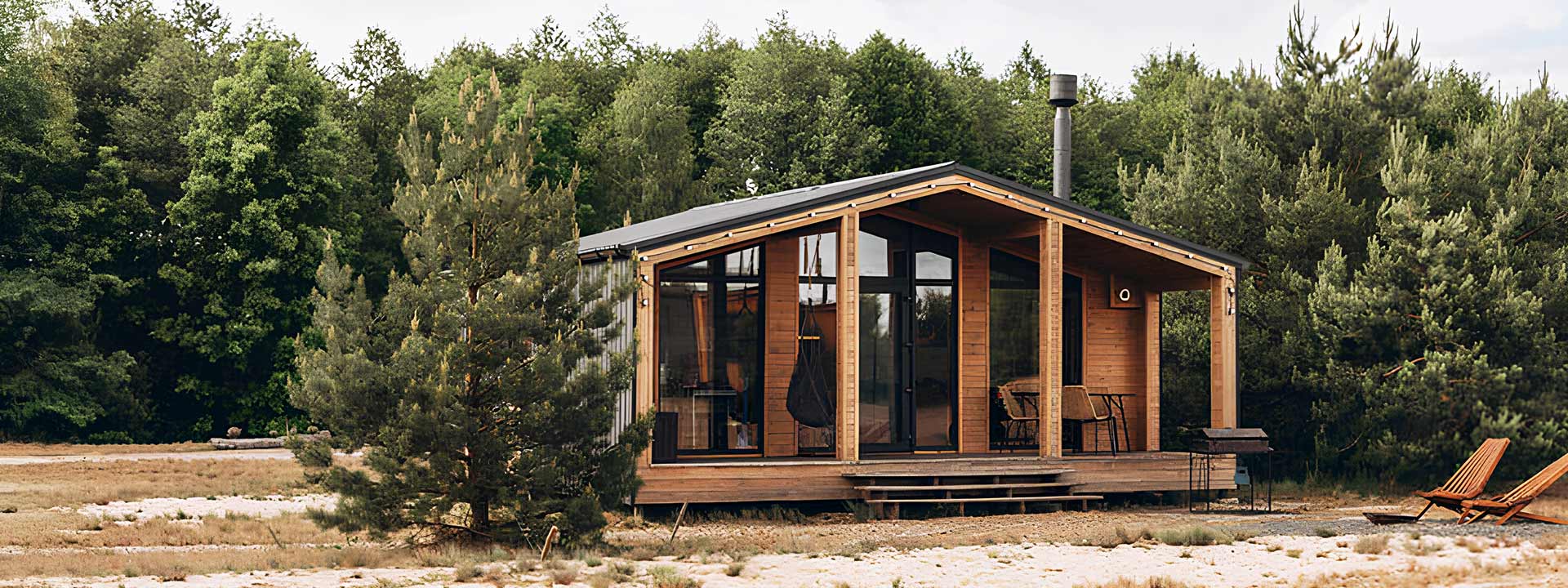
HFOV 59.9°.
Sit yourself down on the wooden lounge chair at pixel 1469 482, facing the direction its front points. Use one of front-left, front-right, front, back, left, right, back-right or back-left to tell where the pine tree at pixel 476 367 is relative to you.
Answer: front

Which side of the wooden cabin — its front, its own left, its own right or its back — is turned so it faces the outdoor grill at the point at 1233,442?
left

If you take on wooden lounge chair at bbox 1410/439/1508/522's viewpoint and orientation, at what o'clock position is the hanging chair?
The hanging chair is roughly at 1 o'clock from the wooden lounge chair.

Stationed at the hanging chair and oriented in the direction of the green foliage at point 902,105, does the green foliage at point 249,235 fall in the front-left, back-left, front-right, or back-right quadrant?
front-left

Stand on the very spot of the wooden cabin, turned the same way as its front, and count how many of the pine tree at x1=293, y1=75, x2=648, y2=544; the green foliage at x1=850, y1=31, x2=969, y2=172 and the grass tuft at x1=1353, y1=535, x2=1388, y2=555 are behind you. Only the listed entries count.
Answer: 1

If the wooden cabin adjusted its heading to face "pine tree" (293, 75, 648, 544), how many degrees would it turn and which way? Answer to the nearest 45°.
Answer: approximately 45° to its right

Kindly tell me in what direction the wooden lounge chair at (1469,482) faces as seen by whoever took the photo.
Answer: facing the viewer and to the left of the viewer

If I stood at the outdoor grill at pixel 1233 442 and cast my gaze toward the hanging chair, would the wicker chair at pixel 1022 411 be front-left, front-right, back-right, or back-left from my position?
front-right

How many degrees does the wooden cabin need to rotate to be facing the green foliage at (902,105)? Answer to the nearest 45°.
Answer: approximately 180°

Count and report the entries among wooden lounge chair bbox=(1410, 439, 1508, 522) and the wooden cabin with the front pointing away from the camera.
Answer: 0

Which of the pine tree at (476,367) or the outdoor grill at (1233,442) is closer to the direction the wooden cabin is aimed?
the outdoor grill

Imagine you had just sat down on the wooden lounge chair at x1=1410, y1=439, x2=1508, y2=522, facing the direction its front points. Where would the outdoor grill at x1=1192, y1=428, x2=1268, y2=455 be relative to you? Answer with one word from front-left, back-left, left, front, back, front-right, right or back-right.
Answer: front-right

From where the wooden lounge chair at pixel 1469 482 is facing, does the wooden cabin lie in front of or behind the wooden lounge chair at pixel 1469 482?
in front

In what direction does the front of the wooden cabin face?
toward the camera
